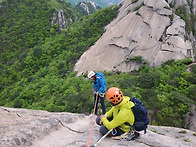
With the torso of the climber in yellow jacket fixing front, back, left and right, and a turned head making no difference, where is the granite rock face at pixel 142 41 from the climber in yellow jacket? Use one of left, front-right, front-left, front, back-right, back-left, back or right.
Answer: right

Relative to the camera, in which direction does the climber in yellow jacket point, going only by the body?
to the viewer's left
